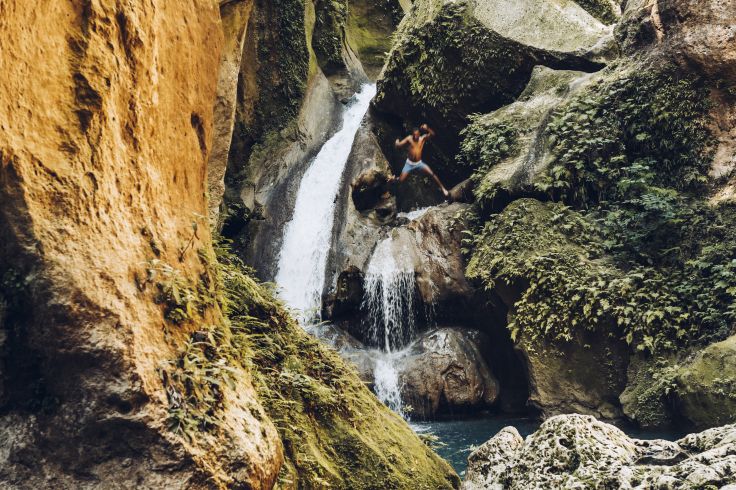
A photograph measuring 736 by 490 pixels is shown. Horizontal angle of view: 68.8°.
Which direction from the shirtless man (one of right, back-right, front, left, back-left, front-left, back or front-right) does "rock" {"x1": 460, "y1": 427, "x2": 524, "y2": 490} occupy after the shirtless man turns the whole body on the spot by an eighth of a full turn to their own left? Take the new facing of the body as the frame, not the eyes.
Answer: front-right

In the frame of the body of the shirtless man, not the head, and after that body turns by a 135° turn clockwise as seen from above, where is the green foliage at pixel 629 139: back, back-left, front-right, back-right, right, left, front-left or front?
back

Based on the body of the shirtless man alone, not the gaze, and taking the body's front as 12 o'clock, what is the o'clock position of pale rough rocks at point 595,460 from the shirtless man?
The pale rough rocks is roughly at 12 o'clock from the shirtless man.

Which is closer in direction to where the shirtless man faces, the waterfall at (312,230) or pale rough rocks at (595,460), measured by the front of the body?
the pale rough rocks

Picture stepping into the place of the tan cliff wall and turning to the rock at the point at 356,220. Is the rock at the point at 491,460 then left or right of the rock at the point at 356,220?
right

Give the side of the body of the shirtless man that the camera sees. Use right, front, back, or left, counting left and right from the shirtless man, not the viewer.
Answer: front

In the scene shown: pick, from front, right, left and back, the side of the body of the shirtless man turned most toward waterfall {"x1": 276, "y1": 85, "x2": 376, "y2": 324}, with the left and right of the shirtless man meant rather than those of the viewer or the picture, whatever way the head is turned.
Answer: right

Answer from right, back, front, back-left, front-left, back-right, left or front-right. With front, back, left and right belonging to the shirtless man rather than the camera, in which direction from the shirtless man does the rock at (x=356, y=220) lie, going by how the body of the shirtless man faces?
right
